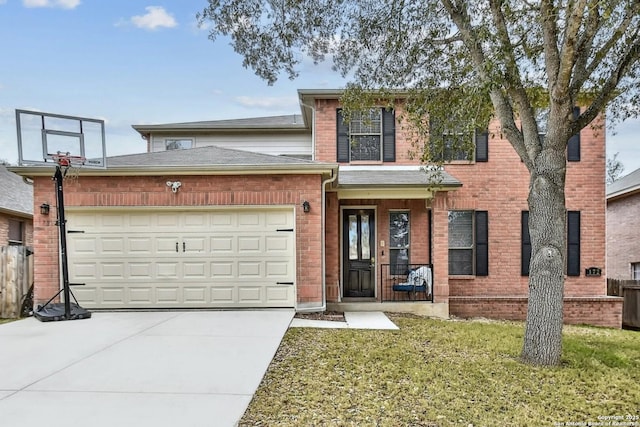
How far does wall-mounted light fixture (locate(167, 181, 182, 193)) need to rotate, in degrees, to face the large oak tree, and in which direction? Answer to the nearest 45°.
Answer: approximately 45° to its left

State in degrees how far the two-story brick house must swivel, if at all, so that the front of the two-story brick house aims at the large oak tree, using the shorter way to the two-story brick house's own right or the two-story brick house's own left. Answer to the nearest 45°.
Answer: approximately 45° to the two-story brick house's own left

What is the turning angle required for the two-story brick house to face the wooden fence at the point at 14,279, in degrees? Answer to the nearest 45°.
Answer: approximately 90° to its right

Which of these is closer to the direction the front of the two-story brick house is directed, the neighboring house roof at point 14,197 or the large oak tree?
the large oak tree

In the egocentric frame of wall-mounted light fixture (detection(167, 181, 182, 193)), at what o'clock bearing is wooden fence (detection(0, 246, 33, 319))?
The wooden fence is roughly at 4 o'clock from the wall-mounted light fixture.

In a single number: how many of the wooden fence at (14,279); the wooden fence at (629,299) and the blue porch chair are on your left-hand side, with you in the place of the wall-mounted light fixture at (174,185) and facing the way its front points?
2

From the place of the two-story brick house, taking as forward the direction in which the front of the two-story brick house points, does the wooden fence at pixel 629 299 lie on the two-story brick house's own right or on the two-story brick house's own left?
on the two-story brick house's own left
